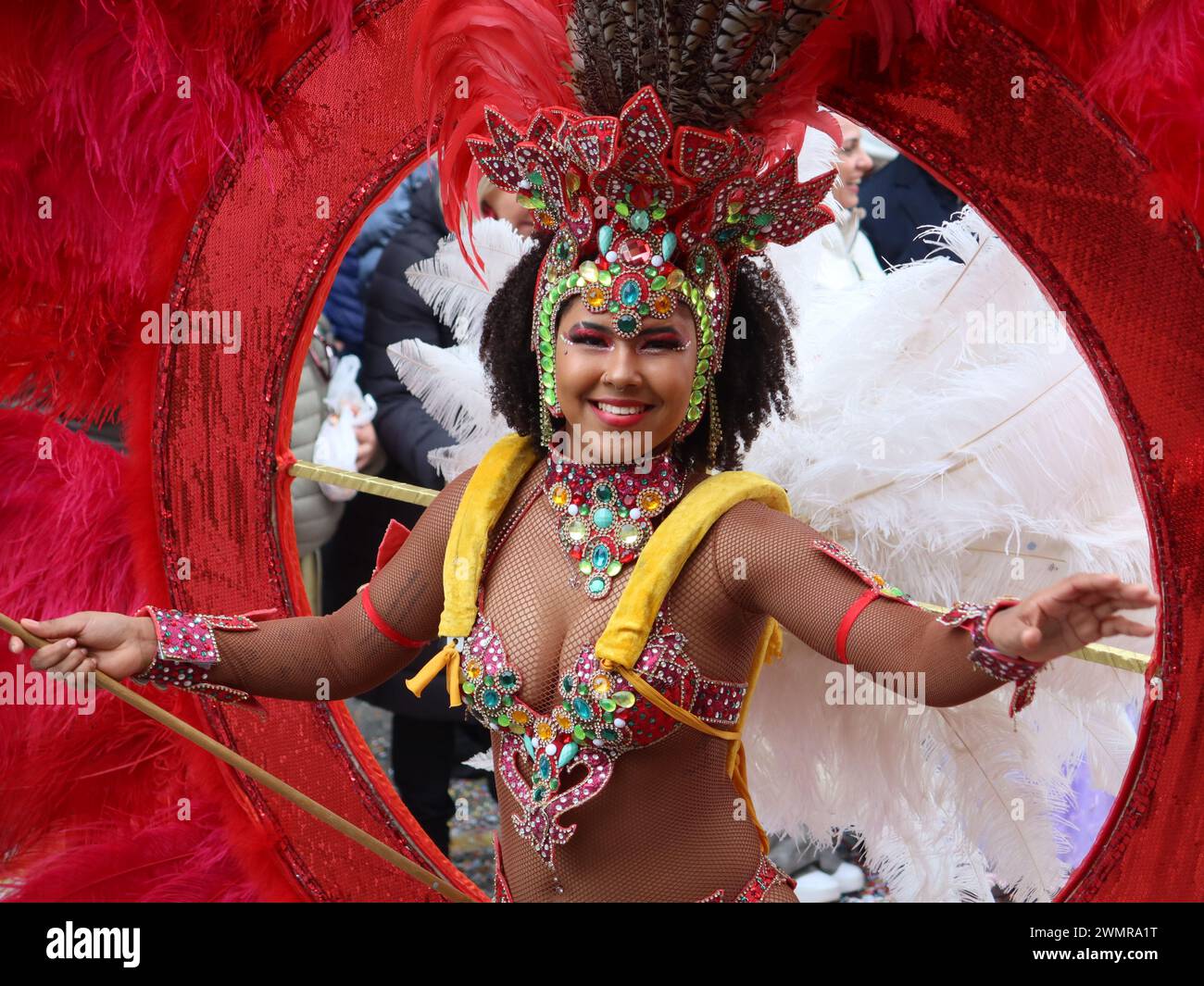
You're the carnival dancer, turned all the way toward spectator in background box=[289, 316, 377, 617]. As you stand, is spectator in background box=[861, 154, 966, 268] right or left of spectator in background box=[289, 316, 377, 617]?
right

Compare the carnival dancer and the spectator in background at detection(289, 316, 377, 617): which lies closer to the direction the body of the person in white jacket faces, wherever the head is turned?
the carnival dancer

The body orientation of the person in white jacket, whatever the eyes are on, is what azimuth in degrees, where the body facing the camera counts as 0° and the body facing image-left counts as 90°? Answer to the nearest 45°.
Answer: approximately 315°

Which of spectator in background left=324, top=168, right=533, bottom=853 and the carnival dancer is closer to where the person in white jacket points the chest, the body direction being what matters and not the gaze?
the carnival dancer

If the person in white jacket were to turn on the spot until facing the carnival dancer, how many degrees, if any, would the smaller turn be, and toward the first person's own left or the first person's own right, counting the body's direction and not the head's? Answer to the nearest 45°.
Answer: approximately 45° to the first person's own right
